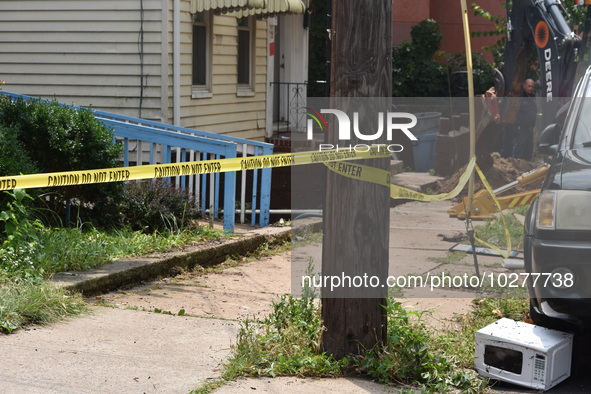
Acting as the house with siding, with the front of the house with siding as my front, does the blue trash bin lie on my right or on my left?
on my left

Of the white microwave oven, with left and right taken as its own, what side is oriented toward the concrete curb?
right

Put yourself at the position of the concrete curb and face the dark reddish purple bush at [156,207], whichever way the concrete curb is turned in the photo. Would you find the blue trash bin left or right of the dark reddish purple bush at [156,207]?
right

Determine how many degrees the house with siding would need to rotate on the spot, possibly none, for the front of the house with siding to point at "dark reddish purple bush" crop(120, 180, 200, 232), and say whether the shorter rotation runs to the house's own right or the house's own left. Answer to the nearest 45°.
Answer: approximately 45° to the house's own right

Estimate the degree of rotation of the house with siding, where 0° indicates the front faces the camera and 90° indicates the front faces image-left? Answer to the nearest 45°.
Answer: approximately 315°

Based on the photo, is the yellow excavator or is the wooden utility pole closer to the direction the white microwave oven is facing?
the wooden utility pole

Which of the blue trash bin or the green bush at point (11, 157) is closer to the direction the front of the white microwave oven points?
the green bush

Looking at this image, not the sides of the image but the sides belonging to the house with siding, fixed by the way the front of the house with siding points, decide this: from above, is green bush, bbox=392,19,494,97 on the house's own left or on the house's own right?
on the house's own left

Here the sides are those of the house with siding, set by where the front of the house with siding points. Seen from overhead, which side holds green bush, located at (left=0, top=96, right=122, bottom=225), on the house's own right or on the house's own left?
on the house's own right

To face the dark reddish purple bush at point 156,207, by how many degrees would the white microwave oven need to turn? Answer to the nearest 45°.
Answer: approximately 90° to its right

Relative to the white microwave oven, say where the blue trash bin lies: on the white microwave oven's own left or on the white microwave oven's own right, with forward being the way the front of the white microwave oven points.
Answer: on the white microwave oven's own right

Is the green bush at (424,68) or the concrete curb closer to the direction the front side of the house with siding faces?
the concrete curb

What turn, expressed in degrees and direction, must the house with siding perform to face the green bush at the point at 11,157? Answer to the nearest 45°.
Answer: approximately 45° to its right
